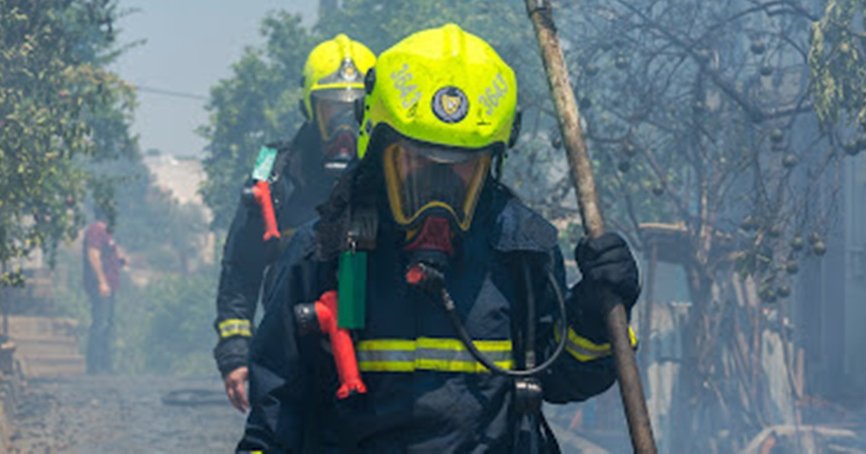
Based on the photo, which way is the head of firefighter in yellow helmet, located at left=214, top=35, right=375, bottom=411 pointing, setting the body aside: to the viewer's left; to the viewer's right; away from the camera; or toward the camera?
toward the camera

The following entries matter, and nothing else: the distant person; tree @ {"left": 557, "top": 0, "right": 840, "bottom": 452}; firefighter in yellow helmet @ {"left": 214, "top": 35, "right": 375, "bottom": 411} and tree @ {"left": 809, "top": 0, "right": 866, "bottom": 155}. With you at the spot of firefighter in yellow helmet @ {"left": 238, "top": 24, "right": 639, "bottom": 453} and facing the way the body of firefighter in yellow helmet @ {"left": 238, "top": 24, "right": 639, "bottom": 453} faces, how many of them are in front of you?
0

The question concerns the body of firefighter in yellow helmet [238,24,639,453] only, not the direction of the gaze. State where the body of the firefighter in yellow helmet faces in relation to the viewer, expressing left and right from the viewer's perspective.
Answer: facing the viewer

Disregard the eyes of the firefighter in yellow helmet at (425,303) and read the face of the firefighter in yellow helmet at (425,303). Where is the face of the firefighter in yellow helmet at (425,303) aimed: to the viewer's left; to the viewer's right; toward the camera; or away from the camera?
toward the camera

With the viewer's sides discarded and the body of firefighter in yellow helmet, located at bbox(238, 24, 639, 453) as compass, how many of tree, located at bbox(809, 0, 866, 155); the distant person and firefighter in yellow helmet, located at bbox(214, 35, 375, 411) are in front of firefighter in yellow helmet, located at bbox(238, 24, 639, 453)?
0

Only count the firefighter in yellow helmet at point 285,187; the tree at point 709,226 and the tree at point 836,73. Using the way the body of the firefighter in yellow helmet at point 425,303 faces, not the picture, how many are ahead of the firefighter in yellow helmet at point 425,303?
0

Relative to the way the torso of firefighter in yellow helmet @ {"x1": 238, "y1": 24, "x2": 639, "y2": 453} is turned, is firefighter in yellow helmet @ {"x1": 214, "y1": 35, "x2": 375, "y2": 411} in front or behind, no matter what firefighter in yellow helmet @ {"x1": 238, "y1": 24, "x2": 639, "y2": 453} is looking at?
behind

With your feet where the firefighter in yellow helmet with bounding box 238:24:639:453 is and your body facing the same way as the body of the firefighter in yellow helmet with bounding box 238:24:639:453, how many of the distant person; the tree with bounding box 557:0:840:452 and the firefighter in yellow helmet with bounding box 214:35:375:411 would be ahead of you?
0

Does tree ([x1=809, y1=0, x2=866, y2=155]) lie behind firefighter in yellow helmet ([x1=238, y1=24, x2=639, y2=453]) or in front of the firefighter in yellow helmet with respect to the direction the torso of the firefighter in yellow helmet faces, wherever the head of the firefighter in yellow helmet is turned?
behind

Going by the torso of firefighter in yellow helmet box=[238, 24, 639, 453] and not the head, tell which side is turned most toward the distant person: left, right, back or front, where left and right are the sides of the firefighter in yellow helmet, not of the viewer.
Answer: back

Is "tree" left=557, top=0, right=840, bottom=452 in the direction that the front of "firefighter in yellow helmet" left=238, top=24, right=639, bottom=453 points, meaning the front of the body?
no
